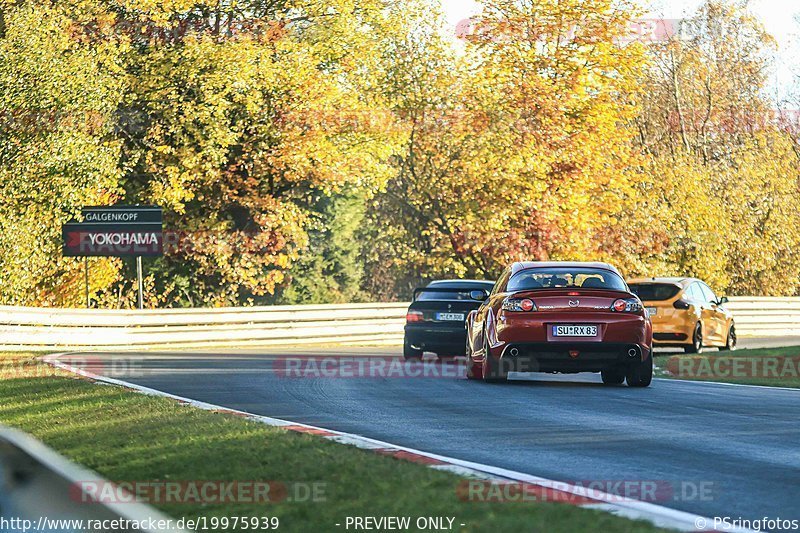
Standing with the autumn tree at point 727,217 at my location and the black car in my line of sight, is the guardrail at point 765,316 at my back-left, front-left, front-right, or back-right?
front-left

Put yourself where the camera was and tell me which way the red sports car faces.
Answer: facing away from the viewer

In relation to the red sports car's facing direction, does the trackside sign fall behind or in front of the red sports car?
in front

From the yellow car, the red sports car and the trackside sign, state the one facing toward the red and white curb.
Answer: the trackside sign

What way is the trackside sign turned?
toward the camera

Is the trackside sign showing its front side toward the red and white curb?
yes

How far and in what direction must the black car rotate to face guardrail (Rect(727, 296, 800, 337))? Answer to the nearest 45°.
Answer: approximately 45° to its right

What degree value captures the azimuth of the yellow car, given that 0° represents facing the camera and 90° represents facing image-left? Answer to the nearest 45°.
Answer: approximately 225°

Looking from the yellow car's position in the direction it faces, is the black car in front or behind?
behind

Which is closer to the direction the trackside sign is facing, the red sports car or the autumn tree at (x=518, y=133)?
the red sports car

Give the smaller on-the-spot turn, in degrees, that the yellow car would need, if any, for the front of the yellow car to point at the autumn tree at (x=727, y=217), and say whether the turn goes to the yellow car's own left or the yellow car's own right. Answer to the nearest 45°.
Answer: approximately 45° to the yellow car's own left

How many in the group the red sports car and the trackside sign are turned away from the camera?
1

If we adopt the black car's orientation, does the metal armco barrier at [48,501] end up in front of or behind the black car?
behind

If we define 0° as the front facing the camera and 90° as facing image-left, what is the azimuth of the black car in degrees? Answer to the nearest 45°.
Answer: approximately 180°

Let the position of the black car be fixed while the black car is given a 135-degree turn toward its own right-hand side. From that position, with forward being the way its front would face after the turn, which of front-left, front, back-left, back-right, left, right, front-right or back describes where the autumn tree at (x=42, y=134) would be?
back

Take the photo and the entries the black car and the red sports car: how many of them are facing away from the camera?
2

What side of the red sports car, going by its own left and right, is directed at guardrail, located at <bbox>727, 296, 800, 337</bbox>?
front
